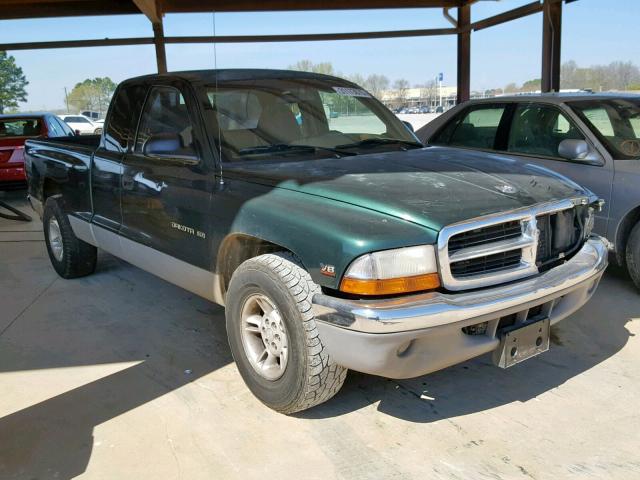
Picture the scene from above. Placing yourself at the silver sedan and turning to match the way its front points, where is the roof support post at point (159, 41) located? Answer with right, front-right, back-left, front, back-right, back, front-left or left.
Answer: back

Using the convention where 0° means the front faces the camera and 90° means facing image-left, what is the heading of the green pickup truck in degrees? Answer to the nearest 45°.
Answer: approximately 315°

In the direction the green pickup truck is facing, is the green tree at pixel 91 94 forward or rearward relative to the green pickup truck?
rearward

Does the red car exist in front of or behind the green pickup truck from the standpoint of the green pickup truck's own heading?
behind

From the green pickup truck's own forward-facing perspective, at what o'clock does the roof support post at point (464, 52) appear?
The roof support post is roughly at 8 o'clock from the green pickup truck.
